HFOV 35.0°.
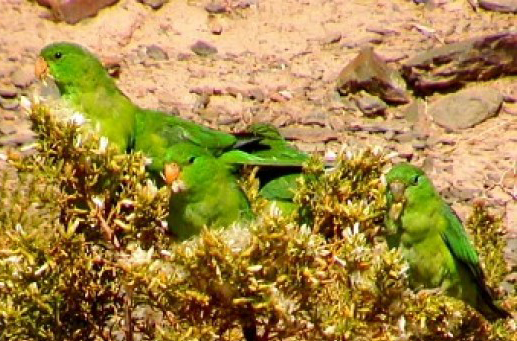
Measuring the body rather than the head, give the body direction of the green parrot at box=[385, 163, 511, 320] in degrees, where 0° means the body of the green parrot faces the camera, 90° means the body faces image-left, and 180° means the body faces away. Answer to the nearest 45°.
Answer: approximately 45°

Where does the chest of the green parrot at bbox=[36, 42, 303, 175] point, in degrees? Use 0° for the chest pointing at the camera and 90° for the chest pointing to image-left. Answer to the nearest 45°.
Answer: approximately 90°

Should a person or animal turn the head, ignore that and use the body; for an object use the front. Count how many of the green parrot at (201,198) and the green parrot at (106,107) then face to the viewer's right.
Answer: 0

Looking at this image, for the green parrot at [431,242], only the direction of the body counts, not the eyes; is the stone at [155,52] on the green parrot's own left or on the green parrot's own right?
on the green parrot's own right

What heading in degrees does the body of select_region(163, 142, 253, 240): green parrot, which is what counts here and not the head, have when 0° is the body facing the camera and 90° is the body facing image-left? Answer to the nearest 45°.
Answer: approximately 45°

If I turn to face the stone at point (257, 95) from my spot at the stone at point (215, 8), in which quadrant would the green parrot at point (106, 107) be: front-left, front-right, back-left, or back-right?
front-right

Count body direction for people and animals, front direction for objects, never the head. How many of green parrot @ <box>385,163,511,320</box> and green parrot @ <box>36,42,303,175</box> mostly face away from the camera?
0

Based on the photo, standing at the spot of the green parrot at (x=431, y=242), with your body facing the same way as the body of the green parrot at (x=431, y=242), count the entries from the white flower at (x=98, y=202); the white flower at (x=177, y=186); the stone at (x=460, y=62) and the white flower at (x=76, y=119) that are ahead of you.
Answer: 3
